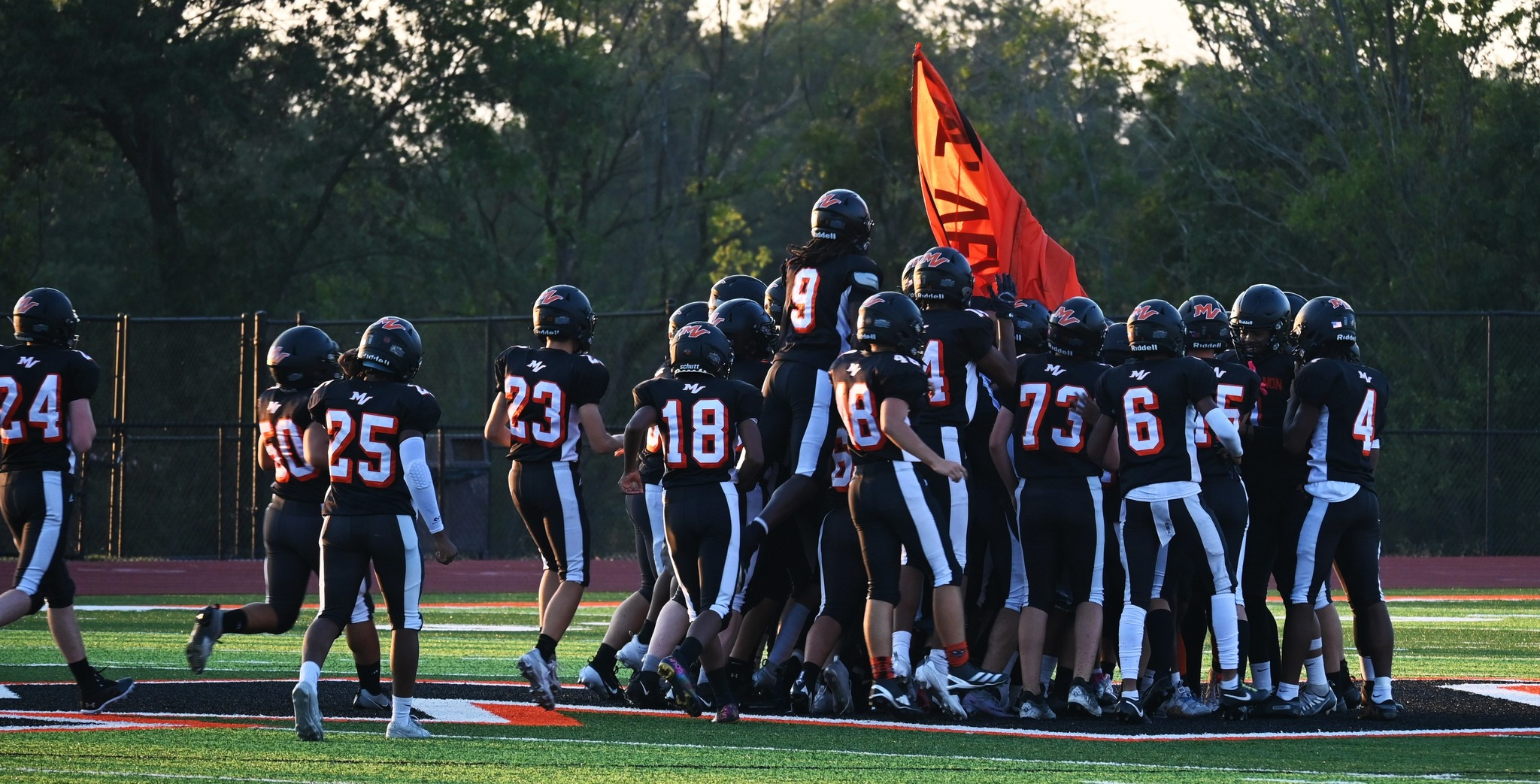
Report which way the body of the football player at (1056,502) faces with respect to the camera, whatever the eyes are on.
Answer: away from the camera

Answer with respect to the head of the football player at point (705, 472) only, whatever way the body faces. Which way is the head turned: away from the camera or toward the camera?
away from the camera

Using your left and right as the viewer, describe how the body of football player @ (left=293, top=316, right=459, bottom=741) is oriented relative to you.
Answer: facing away from the viewer and to the right of the viewer

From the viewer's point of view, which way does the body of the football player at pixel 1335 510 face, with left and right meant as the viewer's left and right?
facing away from the viewer and to the left of the viewer

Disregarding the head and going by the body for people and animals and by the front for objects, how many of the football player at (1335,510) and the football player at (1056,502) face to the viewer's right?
0

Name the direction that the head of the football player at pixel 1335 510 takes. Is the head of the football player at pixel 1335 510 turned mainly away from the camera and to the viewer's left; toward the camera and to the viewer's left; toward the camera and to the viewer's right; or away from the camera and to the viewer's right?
away from the camera and to the viewer's left

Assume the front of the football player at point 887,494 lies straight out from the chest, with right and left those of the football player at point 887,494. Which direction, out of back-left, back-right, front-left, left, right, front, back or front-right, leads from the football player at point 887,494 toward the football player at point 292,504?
back-left

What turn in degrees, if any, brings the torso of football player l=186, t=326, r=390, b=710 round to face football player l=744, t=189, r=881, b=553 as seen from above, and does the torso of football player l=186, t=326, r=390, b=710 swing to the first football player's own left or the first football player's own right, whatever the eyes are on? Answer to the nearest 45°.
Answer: approximately 45° to the first football player's own right

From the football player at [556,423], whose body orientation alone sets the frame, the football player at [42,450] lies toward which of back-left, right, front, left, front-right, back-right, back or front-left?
back-left
